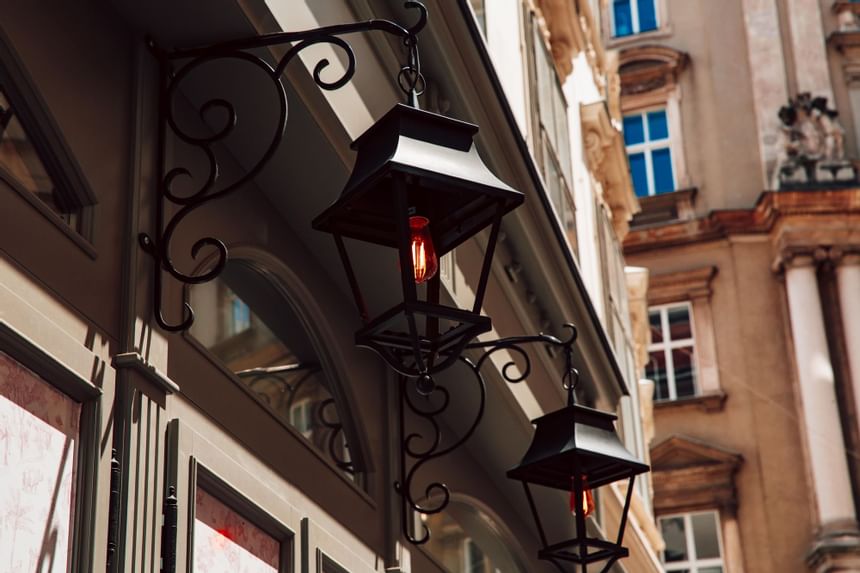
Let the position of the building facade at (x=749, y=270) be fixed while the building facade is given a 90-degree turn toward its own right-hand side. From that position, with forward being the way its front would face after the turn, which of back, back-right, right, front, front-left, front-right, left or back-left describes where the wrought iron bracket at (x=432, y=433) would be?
left

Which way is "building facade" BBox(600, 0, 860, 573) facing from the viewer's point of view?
toward the camera

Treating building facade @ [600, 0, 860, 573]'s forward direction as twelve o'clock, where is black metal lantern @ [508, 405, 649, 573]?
The black metal lantern is roughly at 12 o'clock from the building facade.

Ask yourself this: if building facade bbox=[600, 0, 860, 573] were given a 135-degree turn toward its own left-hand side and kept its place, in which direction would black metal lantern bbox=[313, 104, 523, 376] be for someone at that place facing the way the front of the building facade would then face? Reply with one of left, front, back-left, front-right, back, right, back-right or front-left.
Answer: back-right

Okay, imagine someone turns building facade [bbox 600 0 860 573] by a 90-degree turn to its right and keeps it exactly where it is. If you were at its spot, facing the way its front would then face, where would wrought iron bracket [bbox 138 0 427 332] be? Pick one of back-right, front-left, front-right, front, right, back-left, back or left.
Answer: left
